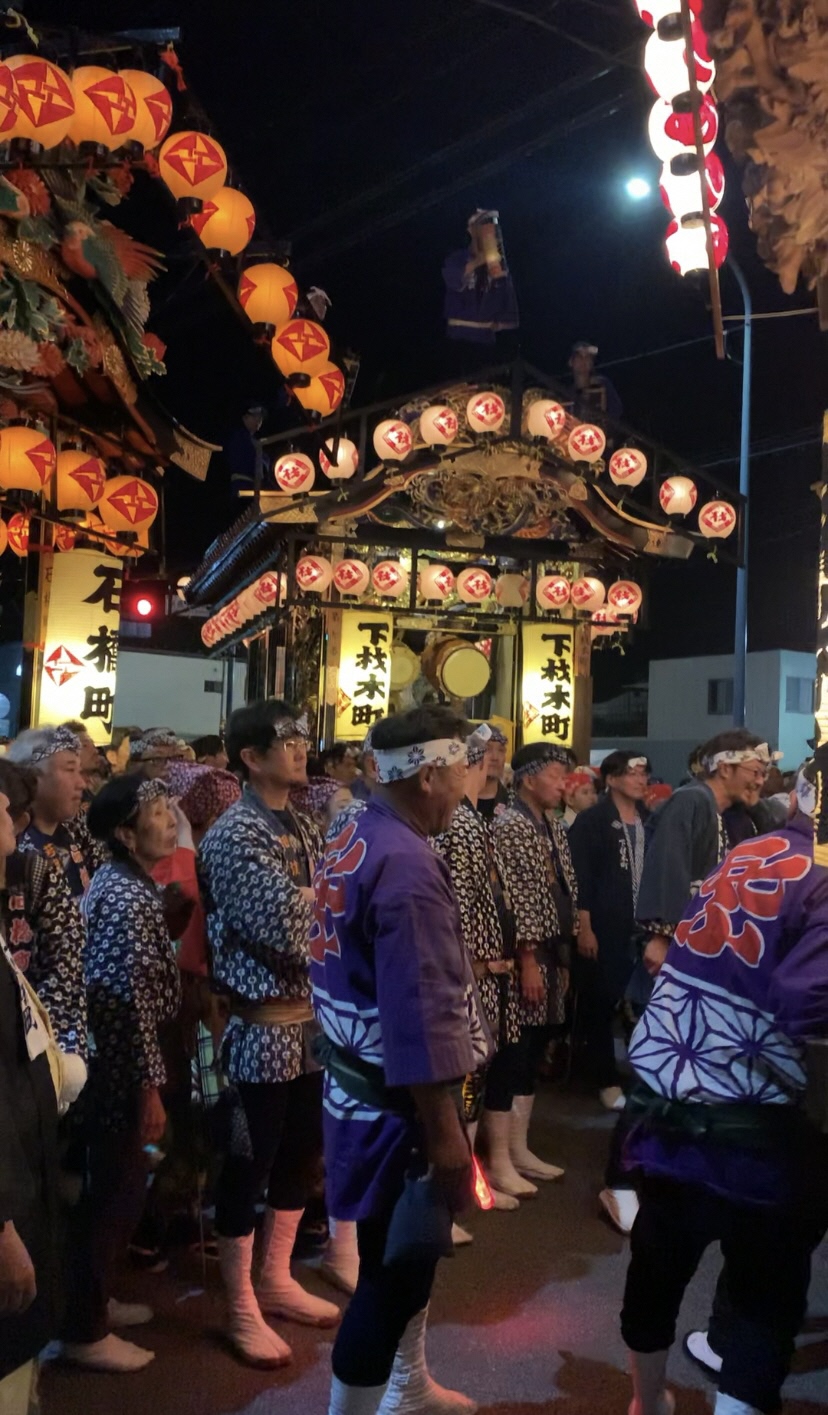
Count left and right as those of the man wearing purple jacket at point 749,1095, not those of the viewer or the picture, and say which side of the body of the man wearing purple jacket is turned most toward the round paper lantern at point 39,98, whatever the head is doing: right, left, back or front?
left

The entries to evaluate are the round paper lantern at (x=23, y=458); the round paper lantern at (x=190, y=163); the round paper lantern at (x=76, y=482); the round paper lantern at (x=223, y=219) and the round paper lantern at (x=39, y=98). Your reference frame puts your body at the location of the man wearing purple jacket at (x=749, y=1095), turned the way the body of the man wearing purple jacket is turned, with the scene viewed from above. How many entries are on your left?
5

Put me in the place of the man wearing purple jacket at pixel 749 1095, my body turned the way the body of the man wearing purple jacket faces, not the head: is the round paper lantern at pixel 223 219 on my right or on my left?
on my left

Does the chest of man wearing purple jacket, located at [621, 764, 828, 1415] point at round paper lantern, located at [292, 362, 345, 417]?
no

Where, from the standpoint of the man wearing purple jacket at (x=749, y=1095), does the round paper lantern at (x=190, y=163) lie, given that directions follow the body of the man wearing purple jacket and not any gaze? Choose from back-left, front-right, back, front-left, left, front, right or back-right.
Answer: left

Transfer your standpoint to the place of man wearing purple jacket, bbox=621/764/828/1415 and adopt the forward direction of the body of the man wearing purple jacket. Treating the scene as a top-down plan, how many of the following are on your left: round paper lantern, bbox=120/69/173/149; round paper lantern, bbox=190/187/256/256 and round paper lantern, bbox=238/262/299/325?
3

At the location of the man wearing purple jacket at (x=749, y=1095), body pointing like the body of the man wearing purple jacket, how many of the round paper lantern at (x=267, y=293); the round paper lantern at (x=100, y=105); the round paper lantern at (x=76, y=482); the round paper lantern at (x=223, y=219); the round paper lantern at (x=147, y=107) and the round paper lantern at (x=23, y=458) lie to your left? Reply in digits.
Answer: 6

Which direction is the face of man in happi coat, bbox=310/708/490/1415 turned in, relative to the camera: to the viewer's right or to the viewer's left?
to the viewer's right

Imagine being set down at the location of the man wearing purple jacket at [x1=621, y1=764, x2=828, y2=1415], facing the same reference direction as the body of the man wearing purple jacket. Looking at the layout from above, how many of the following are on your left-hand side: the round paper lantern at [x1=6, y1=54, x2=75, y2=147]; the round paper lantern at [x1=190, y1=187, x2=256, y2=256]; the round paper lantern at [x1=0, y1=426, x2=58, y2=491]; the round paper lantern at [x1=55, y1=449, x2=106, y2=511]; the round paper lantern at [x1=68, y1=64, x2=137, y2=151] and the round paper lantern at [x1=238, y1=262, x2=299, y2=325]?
6

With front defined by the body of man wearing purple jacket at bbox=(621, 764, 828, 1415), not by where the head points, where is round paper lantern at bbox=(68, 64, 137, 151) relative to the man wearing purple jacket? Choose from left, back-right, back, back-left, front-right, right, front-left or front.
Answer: left

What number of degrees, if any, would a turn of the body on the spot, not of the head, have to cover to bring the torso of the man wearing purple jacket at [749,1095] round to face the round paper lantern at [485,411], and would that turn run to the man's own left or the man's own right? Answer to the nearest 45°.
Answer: approximately 45° to the man's own left

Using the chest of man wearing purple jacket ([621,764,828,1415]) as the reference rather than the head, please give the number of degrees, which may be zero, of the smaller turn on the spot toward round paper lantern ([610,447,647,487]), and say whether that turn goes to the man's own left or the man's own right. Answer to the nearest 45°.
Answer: approximately 45° to the man's own left

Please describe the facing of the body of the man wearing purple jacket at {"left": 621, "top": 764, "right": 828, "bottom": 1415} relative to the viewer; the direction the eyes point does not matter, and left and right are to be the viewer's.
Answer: facing away from the viewer and to the right of the viewer

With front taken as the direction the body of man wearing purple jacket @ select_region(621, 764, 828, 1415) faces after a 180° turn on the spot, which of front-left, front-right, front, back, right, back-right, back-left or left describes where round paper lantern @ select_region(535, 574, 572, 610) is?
back-right

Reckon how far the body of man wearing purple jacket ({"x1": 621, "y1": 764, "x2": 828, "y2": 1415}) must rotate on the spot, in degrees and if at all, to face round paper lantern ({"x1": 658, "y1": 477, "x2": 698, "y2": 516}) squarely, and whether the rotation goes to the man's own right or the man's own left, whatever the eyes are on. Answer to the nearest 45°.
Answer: approximately 45° to the man's own left

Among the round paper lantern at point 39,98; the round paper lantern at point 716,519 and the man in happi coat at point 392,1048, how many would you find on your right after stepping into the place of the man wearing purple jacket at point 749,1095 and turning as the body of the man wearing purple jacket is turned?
0

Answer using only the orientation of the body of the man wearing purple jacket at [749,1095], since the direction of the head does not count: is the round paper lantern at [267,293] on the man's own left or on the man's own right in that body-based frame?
on the man's own left

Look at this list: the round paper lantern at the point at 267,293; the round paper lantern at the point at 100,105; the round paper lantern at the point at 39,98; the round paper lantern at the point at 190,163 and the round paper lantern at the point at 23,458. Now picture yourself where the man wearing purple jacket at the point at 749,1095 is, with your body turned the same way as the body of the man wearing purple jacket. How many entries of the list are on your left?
5

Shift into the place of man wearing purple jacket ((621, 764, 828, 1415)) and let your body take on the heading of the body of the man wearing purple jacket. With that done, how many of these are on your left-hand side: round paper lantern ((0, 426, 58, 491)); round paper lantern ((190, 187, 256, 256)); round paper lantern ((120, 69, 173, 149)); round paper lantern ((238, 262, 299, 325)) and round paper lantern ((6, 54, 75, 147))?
5
